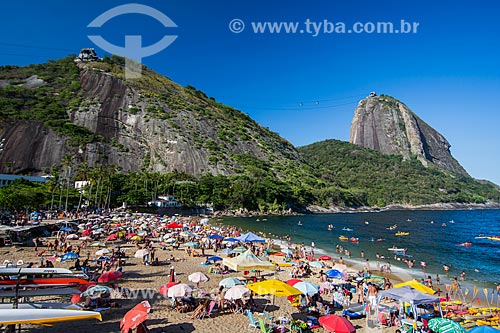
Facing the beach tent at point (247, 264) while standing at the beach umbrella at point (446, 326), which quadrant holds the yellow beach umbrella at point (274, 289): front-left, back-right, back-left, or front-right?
front-left
